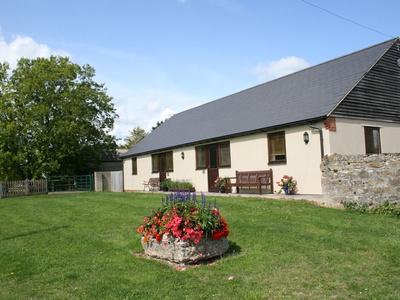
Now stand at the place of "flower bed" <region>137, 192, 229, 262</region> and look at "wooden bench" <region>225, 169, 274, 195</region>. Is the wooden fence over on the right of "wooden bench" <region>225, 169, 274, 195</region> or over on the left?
left

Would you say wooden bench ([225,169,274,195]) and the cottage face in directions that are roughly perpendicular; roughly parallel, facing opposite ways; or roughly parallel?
roughly parallel

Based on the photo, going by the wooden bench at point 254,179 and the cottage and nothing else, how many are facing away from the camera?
0

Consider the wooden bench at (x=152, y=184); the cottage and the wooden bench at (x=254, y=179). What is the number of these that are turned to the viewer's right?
0

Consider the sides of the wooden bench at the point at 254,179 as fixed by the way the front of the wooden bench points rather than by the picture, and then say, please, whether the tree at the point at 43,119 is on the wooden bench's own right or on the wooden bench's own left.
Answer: on the wooden bench's own right

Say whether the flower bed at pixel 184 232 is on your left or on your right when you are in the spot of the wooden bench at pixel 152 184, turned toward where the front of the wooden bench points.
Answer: on your left

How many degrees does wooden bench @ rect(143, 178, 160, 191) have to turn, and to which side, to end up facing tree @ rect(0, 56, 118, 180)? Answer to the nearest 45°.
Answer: approximately 90° to its right

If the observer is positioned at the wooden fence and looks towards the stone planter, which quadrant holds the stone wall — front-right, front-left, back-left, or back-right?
front-left

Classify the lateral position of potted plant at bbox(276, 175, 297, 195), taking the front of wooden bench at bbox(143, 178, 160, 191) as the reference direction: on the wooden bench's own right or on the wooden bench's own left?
on the wooden bench's own left

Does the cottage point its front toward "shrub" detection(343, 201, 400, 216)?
no

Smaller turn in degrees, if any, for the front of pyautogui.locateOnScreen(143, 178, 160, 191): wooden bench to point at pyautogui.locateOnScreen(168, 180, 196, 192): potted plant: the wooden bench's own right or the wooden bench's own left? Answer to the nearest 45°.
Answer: approximately 90° to the wooden bench's own left

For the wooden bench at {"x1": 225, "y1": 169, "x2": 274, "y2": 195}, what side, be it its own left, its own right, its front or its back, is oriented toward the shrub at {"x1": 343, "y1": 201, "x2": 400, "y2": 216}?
left

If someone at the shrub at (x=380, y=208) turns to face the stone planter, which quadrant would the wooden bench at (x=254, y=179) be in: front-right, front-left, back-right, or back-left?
back-right

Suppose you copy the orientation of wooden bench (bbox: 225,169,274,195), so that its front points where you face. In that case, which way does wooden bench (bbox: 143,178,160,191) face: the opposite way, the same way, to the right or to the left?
the same way

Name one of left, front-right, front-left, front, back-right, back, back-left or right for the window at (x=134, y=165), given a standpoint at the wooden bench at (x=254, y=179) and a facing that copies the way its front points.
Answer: right

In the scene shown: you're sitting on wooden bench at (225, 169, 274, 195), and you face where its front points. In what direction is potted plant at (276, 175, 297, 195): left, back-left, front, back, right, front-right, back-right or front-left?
left

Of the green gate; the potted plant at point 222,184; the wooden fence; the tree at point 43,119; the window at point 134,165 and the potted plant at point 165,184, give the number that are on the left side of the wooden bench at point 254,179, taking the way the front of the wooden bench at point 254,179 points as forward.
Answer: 0

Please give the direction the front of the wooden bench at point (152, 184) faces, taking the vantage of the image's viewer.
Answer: facing the viewer and to the left of the viewer

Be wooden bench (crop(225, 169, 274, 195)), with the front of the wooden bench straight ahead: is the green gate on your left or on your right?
on your right
